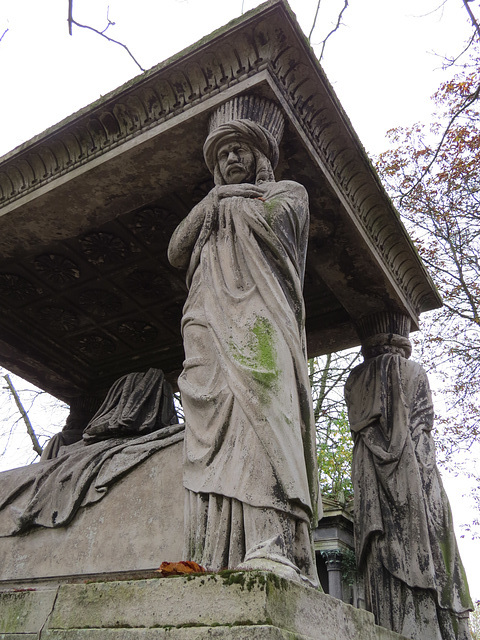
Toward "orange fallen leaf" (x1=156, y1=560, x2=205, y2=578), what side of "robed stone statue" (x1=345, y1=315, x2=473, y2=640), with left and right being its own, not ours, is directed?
back

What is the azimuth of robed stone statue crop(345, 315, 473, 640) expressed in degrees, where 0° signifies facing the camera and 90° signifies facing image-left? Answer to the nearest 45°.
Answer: approximately 180°

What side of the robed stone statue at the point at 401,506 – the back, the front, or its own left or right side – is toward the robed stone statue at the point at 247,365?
back
